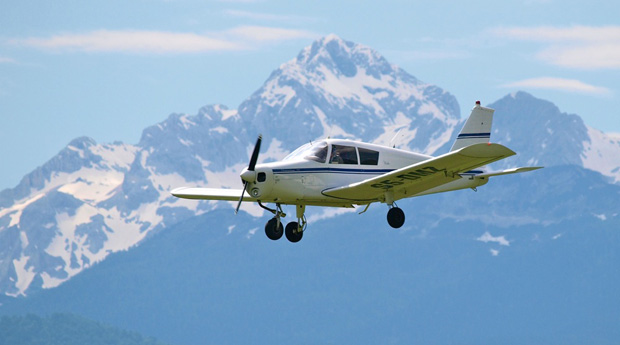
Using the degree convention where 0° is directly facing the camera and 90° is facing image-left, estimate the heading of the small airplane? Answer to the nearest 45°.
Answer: approximately 45°
